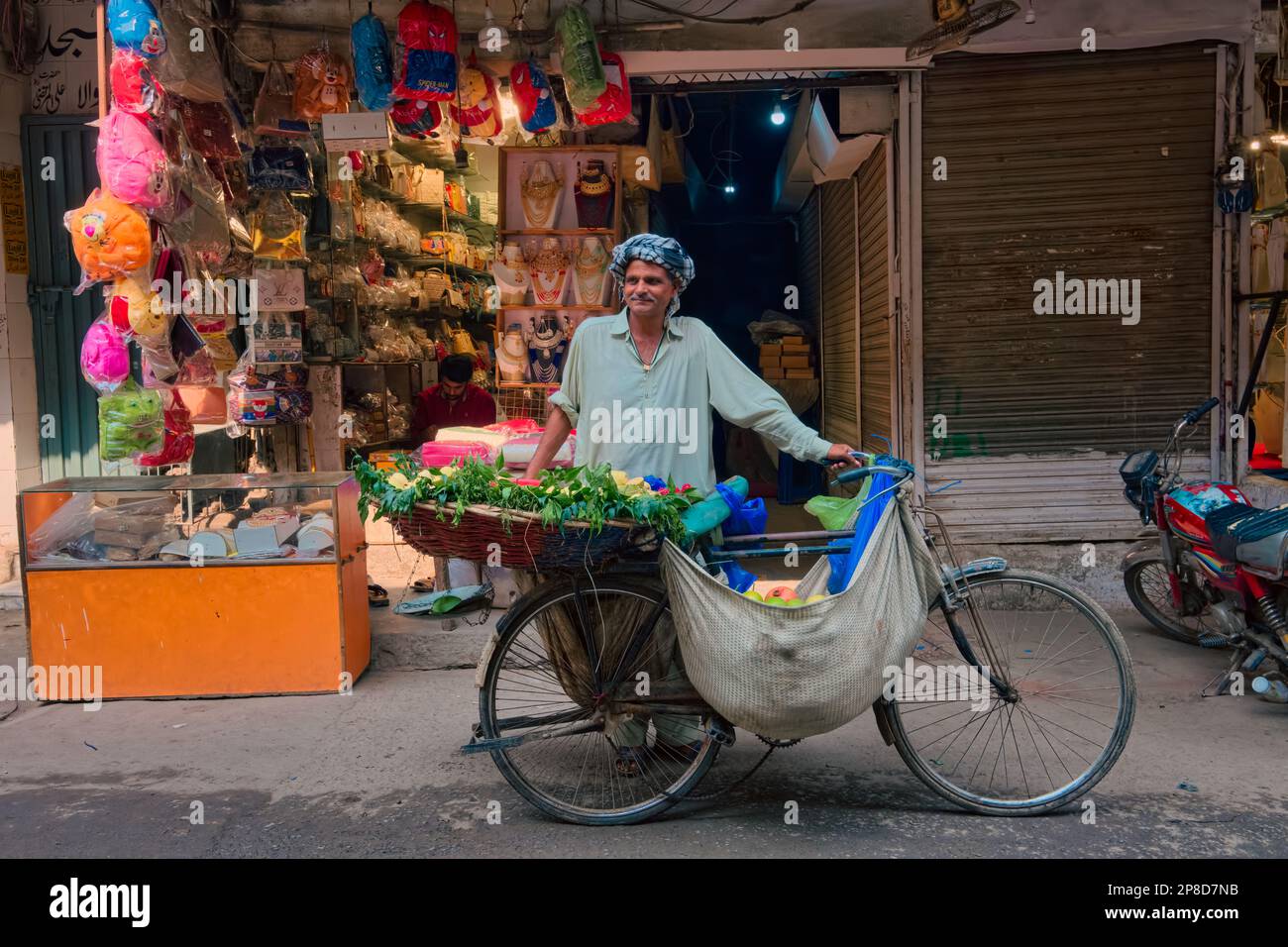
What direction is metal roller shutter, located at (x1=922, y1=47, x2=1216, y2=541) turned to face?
toward the camera

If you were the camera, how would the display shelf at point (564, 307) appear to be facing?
facing the viewer

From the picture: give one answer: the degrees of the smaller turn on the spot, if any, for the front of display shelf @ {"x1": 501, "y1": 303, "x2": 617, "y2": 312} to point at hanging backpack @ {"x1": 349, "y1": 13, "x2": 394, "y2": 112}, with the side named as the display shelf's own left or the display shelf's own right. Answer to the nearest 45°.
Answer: approximately 45° to the display shelf's own right

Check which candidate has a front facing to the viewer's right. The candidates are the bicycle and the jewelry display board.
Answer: the bicycle

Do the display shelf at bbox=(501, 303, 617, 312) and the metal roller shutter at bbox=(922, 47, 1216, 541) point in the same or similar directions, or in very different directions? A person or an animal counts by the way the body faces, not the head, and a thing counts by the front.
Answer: same or similar directions

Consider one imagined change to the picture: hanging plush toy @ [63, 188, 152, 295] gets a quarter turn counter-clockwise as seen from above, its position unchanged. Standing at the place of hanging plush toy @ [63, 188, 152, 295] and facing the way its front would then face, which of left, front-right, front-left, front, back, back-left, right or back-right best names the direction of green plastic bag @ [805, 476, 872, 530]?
front

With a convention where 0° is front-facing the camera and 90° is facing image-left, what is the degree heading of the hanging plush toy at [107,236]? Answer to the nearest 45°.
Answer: approximately 45°

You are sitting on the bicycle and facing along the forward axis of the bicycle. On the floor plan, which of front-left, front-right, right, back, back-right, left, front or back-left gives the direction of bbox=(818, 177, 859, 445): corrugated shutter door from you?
left

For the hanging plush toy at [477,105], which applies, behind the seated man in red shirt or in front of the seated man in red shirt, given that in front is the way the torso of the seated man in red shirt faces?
in front

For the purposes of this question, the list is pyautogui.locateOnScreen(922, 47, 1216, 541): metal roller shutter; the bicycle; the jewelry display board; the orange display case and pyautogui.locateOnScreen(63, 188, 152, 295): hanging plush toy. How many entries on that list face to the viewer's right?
1

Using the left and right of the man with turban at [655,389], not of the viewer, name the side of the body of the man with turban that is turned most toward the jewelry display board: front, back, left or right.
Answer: back

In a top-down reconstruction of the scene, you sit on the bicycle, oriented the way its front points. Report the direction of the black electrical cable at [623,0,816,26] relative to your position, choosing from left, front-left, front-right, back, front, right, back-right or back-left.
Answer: left

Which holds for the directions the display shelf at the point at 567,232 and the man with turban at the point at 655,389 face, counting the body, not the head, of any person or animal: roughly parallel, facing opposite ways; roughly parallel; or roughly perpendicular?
roughly parallel

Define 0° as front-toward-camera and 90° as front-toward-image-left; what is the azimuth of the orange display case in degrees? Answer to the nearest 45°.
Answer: approximately 0°
